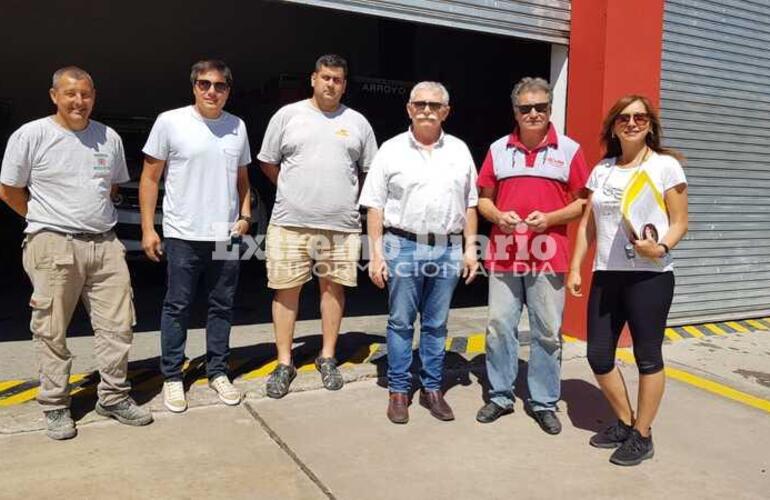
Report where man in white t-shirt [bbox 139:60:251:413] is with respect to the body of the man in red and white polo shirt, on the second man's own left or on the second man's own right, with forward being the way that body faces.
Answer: on the second man's own right

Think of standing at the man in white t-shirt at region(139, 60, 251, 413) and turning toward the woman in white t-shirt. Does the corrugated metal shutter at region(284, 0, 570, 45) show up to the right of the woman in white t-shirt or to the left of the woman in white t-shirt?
left

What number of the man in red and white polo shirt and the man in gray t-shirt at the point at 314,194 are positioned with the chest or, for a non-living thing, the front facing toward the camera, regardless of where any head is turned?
2

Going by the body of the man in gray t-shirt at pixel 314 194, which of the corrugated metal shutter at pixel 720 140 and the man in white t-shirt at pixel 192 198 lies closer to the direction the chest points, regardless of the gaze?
the man in white t-shirt

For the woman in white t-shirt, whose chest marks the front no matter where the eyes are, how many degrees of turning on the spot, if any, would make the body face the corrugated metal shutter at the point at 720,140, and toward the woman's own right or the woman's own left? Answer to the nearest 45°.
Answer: approximately 135° to the woman's own right

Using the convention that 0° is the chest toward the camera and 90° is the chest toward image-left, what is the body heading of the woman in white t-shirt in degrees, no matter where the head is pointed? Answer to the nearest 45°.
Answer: approximately 45°

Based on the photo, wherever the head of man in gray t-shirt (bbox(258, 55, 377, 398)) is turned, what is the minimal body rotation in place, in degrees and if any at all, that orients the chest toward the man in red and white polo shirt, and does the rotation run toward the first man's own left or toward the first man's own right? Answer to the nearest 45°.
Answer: approximately 45° to the first man's own left
